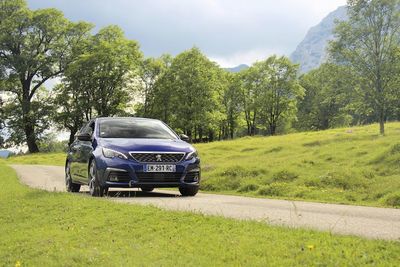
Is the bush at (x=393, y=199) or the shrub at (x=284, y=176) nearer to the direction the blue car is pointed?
the bush

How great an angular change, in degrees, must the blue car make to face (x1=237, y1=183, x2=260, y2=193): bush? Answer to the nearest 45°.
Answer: approximately 90° to its left

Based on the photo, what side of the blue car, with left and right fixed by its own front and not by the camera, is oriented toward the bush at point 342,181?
left

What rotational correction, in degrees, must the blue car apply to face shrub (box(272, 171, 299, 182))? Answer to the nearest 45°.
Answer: approximately 90° to its left

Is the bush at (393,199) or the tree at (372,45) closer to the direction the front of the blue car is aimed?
the bush

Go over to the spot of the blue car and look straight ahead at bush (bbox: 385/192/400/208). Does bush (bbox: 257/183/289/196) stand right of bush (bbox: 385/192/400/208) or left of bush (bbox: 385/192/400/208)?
left

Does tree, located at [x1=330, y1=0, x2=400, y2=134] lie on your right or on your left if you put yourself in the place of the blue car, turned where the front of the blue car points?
on your left

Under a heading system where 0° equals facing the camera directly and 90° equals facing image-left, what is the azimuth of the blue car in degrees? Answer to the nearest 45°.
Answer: approximately 315°

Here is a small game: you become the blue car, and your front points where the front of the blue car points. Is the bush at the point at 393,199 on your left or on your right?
on your left

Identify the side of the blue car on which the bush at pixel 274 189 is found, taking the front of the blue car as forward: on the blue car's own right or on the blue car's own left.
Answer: on the blue car's own left
